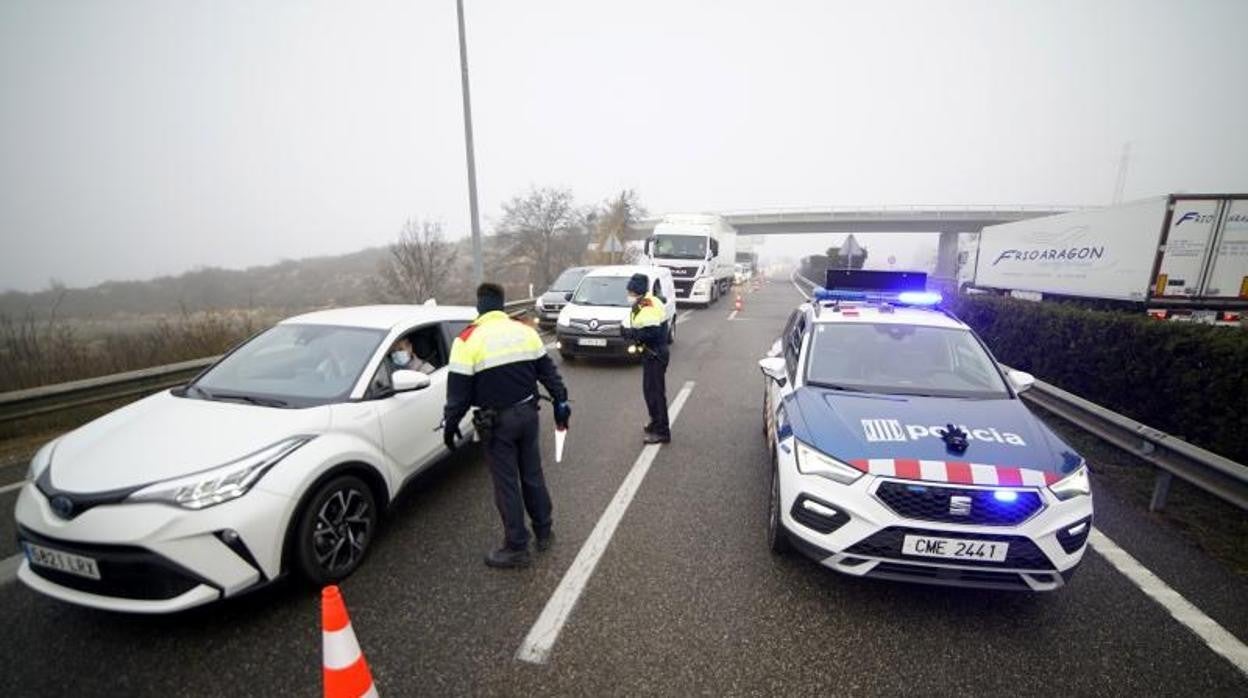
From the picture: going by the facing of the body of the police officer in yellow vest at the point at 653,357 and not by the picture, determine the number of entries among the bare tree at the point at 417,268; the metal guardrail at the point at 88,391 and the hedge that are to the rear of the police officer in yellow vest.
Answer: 1

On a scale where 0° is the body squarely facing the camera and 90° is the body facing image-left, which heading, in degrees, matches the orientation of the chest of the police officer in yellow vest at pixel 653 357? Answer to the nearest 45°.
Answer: approximately 90°

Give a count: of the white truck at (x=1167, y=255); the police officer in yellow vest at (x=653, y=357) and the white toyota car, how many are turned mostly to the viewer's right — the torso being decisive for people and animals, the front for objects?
0

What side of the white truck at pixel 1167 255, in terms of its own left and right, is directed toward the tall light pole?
left

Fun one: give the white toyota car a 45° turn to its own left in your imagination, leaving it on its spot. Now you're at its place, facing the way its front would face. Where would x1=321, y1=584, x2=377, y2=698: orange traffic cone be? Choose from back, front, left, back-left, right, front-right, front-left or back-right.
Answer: front

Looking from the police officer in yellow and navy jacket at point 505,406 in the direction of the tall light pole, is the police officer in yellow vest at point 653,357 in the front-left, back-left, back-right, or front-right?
front-right

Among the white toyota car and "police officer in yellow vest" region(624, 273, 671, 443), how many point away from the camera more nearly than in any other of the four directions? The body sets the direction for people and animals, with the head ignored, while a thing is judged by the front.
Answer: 0

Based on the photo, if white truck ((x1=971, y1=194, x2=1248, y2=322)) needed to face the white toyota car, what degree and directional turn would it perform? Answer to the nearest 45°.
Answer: approximately 135° to its left

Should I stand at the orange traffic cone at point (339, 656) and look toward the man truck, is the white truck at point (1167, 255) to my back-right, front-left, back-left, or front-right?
front-right

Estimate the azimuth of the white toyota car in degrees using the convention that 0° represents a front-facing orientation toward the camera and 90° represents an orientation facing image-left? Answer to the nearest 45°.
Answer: approximately 45°

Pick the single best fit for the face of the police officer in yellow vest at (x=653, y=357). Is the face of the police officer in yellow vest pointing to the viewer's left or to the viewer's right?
to the viewer's left

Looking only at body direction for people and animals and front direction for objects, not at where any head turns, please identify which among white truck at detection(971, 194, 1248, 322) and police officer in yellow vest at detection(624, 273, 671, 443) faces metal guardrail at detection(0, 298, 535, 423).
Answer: the police officer in yellow vest

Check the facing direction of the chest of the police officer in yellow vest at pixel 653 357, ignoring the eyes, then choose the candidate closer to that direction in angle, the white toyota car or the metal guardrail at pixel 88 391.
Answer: the metal guardrail

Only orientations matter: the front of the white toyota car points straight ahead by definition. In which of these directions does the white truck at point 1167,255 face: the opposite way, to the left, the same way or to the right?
the opposite way

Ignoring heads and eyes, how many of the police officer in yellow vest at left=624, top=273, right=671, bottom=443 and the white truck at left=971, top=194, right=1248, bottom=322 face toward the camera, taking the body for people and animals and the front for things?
0

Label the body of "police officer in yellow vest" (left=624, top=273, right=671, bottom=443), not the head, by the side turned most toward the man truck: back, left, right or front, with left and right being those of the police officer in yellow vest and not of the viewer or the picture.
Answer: right

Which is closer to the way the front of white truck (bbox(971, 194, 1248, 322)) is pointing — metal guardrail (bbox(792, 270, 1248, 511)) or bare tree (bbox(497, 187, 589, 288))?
the bare tree

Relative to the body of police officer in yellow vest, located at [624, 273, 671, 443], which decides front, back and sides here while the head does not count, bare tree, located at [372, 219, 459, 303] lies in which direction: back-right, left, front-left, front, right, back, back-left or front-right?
front-right

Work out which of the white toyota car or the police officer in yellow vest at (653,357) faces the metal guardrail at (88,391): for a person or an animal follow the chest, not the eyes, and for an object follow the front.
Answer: the police officer in yellow vest

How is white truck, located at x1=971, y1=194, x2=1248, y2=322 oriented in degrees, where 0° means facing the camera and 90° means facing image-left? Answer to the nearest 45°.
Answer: approximately 135°

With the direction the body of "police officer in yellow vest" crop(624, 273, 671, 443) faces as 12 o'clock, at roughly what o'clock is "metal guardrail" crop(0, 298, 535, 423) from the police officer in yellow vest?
The metal guardrail is roughly at 12 o'clock from the police officer in yellow vest.
